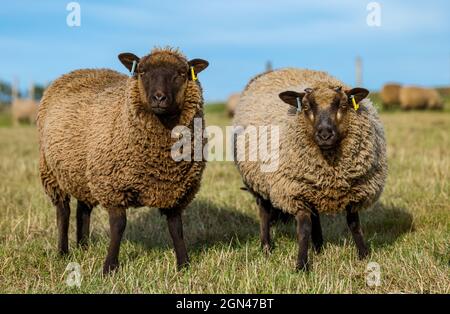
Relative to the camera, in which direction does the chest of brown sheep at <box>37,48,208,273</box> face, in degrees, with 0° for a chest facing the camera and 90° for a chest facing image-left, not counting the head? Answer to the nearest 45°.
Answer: approximately 315°

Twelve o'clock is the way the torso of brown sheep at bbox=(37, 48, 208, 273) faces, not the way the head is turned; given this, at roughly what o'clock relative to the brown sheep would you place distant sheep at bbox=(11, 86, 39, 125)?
The distant sheep is roughly at 7 o'clock from the brown sheep.

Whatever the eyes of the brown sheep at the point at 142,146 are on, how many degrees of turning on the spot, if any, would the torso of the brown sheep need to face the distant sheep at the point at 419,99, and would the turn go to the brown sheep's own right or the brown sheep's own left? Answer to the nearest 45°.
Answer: approximately 90° to the brown sheep's own left

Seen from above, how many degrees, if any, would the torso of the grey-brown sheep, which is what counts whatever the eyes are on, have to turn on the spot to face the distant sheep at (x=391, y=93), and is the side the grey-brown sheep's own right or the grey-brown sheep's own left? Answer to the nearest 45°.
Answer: approximately 135° to the grey-brown sheep's own left

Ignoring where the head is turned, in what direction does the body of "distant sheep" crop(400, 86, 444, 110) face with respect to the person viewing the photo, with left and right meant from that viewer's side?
facing to the right of the viewer

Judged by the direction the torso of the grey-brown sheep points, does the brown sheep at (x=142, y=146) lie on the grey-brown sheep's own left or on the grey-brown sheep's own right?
on the grey-brown sheep's own right

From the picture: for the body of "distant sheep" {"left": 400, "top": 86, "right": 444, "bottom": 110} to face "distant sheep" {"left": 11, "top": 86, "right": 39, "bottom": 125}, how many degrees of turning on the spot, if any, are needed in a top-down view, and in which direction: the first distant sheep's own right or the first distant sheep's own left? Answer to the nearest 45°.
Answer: approximately 180°

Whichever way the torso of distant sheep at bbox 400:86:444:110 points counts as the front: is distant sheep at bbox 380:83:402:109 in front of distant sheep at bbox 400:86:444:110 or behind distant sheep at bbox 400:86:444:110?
behind

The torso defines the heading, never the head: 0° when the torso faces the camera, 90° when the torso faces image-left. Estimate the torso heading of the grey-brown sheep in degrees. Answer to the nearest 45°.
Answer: approximately 315°
